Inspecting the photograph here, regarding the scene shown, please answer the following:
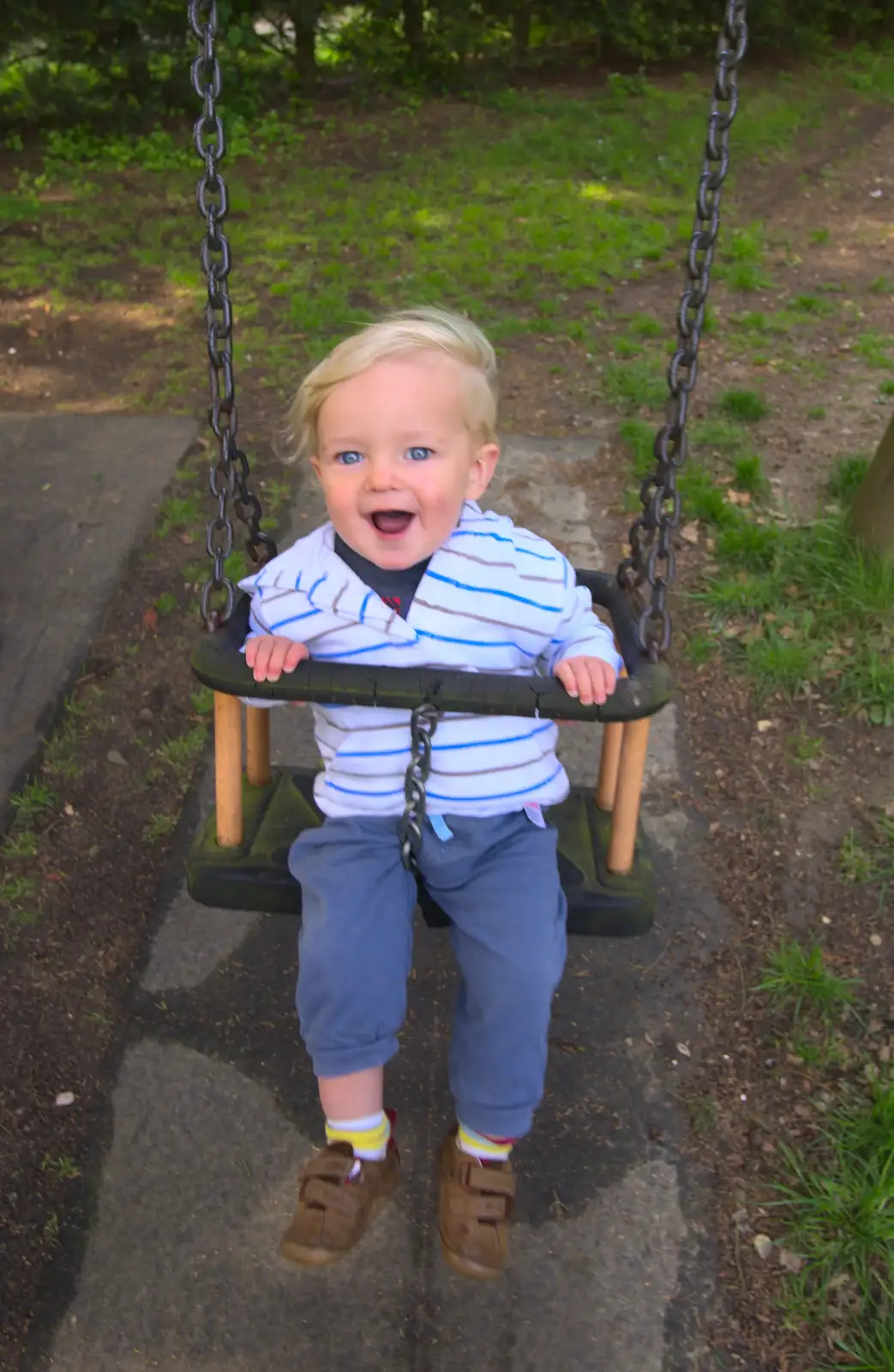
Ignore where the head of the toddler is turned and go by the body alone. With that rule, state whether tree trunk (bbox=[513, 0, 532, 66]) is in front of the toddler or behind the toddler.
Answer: behind

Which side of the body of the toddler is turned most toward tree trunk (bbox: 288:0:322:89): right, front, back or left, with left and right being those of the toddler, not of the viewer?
back

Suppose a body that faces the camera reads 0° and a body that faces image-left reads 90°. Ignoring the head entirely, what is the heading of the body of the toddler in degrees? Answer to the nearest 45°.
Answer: approximately 0°

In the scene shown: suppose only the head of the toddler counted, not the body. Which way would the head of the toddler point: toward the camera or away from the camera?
toward the camera

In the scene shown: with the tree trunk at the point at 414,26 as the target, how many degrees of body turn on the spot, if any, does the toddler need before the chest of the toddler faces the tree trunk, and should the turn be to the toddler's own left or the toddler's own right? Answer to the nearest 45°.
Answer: approximately 180°

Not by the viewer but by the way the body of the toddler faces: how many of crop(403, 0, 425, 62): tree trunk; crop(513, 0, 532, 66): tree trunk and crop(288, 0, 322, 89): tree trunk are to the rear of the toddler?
3

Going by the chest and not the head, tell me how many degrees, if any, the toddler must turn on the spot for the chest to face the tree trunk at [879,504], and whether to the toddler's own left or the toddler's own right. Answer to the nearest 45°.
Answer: approximately 135° to the toddler's own left
